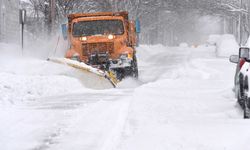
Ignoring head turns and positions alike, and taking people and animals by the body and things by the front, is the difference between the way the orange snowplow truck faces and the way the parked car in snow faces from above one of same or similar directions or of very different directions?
very different directions

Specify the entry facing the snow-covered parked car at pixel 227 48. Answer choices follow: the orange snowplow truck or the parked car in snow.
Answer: the parked car in snow

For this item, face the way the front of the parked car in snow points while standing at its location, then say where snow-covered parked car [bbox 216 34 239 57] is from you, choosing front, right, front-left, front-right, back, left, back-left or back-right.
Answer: front

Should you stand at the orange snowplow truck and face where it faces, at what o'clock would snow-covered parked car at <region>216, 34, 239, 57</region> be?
The snow-covered parked car is roughly at 7 o'clock from the orange snowplow truck.

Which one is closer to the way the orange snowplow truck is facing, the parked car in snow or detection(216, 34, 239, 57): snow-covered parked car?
the parked car in snow

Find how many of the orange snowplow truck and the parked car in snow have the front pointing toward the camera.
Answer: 1

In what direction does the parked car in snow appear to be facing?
away from the camera

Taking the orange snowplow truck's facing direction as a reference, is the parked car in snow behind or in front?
in front

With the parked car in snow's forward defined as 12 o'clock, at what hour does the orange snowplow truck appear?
The orange snowplow truck is roughly at 11 o'clock from the parked car in snow.

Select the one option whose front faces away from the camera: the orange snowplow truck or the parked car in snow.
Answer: the parked car in snow

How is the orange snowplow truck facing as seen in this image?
toward the camera
